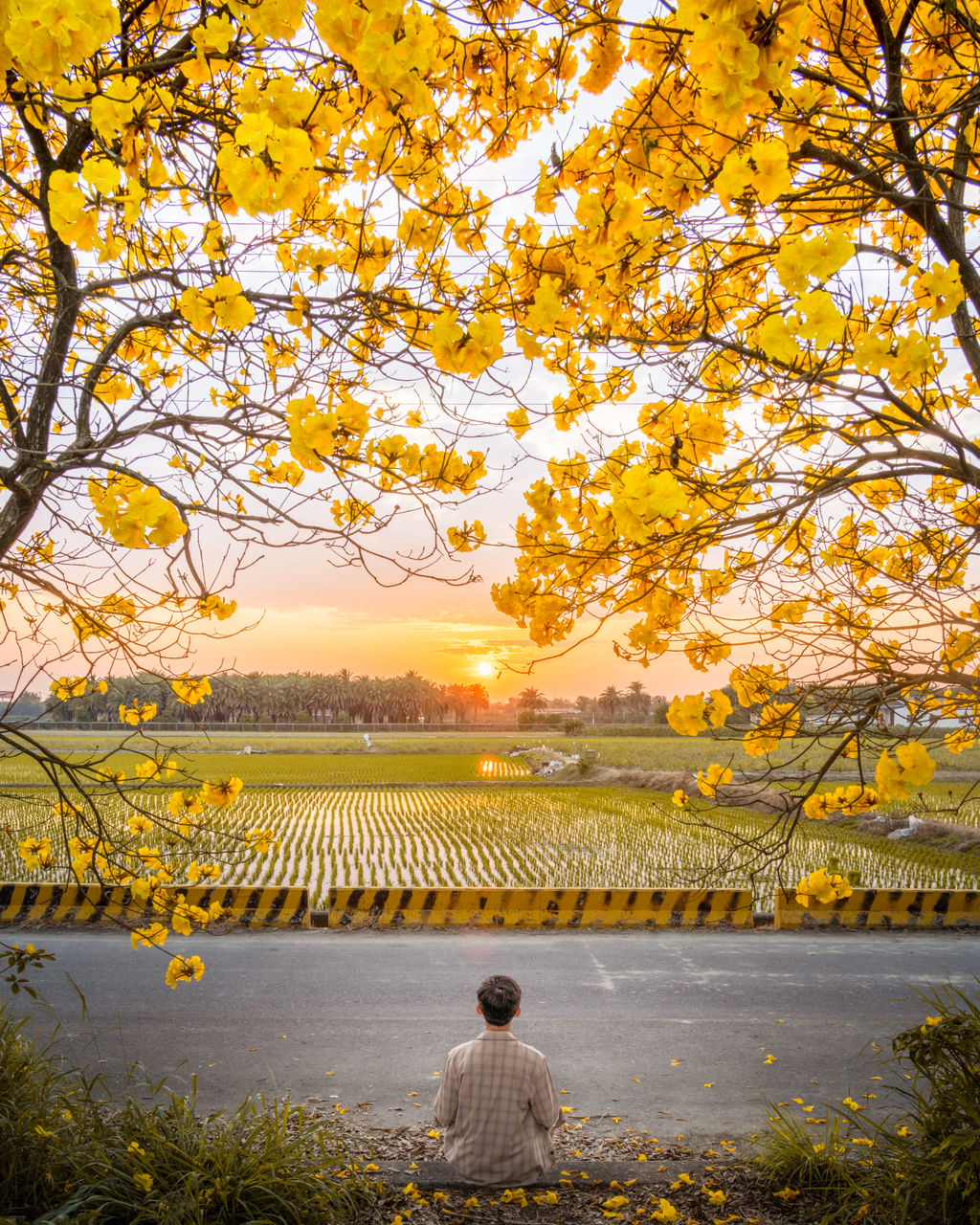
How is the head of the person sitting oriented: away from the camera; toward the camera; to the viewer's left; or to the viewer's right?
away from the camera

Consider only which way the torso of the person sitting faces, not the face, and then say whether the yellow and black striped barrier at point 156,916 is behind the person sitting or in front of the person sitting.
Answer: in front

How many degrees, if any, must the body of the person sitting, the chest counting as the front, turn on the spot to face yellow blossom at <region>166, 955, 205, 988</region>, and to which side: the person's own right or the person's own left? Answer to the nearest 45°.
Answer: approximately 90° to the person's own left

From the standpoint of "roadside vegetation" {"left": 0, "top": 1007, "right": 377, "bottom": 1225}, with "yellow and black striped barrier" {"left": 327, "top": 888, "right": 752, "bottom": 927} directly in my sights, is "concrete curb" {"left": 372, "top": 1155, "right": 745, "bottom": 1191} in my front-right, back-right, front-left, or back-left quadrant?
front-right

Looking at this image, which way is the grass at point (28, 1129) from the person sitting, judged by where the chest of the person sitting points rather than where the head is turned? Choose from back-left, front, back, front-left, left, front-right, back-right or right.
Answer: left

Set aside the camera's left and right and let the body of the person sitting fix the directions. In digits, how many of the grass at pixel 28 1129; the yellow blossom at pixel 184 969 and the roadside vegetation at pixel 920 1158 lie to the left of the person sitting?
2

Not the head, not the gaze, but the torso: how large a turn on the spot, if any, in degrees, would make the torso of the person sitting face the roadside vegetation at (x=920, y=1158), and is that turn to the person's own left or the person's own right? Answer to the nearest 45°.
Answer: approximately 90° to the person's own right

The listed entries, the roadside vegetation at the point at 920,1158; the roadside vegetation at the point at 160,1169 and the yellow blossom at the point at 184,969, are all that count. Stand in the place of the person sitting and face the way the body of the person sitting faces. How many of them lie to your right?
1

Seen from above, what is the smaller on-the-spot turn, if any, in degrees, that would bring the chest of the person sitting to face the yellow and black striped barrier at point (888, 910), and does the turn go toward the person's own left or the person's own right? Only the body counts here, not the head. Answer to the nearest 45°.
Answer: approximately 45° to the person's own right

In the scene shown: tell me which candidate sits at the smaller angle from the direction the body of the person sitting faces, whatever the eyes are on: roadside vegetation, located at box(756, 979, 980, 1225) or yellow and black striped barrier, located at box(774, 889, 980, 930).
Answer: the yellow and black striped barrier

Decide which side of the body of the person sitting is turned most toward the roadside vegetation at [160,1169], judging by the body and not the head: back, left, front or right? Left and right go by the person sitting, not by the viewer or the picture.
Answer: left

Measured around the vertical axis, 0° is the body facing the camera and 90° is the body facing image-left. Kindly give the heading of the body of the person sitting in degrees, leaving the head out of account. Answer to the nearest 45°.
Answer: approximately 180°

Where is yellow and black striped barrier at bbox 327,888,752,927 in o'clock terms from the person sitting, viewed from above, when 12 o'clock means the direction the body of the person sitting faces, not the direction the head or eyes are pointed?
The yellow and black striped barrier is roughly at 12 o'clock from the person sitting.
